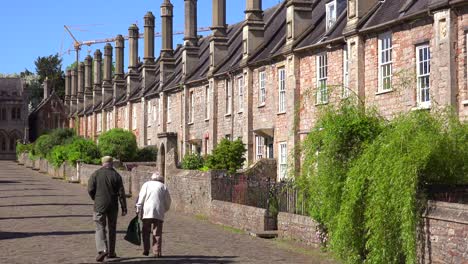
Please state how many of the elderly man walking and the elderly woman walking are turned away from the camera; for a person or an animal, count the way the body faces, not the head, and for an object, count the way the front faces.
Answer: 2

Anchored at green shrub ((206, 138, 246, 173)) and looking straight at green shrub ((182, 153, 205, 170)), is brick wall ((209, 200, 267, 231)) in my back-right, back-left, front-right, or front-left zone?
back-left

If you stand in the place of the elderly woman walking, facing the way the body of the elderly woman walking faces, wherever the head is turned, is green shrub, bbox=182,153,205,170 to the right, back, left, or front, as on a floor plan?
front

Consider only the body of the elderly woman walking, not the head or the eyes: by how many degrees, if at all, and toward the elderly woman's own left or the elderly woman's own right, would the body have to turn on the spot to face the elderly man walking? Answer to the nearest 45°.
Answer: approximately 135° to the elderly woman's own left

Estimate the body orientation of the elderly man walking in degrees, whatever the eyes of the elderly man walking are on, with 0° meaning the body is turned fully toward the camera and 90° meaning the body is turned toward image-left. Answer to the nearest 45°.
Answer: approximately 180°

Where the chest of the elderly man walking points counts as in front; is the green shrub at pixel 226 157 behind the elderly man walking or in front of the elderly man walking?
in front

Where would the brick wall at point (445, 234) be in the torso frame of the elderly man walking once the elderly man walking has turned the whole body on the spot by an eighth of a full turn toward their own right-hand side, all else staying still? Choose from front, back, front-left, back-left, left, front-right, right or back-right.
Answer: right

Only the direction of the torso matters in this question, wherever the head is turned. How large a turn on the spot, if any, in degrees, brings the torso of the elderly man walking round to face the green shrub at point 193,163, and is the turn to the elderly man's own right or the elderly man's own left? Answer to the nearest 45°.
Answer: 0° — they already face it

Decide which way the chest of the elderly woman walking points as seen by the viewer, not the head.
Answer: away from the camera

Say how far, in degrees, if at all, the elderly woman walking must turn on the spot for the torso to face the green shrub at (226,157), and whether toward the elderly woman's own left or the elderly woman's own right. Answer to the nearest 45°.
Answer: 0° — they already face it

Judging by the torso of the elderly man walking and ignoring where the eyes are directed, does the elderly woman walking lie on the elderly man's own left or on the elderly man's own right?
on the elderly man's own right

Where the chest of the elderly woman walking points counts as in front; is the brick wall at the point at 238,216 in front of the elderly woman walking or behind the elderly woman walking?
in front

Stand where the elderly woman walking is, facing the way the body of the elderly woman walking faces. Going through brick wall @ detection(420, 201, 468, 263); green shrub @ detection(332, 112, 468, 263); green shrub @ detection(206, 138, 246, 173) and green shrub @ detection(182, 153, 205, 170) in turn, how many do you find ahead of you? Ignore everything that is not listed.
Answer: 2
